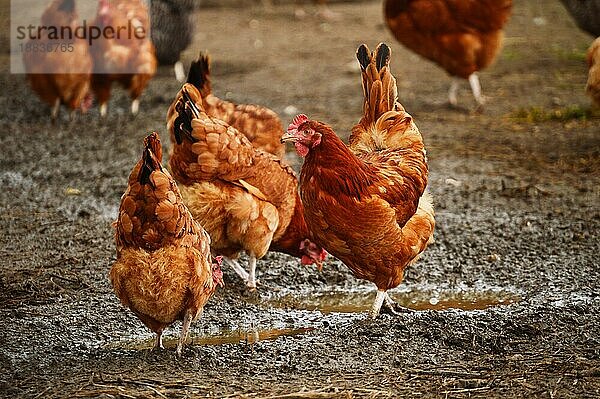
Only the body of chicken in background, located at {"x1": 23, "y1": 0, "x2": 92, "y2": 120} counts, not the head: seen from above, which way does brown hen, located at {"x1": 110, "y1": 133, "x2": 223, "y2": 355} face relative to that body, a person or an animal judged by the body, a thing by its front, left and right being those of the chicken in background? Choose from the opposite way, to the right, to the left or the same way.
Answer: the same way

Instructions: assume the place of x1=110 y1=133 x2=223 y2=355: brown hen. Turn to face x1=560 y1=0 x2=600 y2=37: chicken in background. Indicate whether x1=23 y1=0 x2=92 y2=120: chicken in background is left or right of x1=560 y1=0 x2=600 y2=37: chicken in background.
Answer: left

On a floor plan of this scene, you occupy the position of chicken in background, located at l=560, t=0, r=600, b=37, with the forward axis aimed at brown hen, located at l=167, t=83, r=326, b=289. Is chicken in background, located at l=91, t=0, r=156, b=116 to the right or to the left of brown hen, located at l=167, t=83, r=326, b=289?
right

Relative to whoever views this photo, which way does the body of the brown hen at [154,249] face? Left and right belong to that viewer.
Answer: facing away from the viewer and to the right of the viewer

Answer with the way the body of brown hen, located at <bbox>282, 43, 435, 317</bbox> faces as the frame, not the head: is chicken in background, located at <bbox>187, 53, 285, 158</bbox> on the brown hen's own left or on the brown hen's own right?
on the brown hen's own right

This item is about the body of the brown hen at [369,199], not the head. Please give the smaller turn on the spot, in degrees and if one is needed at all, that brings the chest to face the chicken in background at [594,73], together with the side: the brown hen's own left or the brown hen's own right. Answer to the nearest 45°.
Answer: approximately 180°
